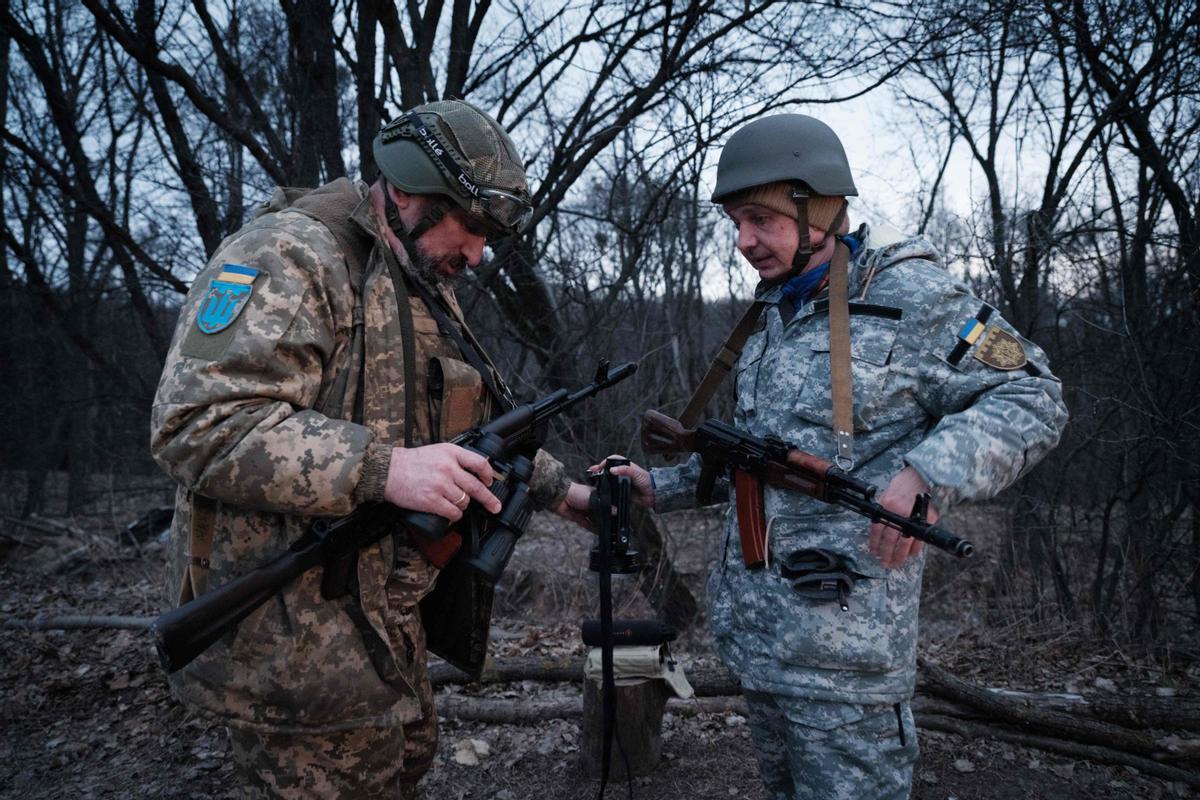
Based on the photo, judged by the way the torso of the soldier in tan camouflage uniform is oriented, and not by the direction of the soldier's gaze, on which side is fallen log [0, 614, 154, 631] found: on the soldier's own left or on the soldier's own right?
on the soldier's own left

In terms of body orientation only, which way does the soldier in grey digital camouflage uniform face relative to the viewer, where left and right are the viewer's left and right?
facing the viewer and to the left of the viewer

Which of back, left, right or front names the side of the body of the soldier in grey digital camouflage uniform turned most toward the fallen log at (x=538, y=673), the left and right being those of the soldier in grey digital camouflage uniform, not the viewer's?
right

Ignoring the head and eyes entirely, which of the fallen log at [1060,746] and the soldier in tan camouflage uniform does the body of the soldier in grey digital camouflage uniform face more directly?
the soldier in tan camouflage uniform

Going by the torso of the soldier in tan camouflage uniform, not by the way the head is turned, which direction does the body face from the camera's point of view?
to the viewer's right

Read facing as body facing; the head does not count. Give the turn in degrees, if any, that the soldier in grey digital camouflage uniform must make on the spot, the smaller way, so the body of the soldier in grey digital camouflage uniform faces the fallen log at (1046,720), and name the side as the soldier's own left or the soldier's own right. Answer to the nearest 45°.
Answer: approximately 180°

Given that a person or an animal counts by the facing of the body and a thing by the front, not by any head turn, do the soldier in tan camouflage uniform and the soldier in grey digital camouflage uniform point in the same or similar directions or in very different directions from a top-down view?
very different directions

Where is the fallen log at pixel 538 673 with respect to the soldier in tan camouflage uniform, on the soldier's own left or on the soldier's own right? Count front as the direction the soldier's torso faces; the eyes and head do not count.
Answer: on the soldier's own left

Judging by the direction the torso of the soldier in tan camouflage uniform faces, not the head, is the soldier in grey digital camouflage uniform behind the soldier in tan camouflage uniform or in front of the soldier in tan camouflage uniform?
in front

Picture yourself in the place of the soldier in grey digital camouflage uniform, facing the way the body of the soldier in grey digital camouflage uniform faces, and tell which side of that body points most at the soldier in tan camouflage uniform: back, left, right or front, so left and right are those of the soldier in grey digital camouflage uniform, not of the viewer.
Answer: front

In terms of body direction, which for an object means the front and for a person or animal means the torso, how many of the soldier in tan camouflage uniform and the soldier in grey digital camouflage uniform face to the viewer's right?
1

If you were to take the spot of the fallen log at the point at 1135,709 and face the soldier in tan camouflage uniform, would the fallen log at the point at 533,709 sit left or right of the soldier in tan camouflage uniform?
right
